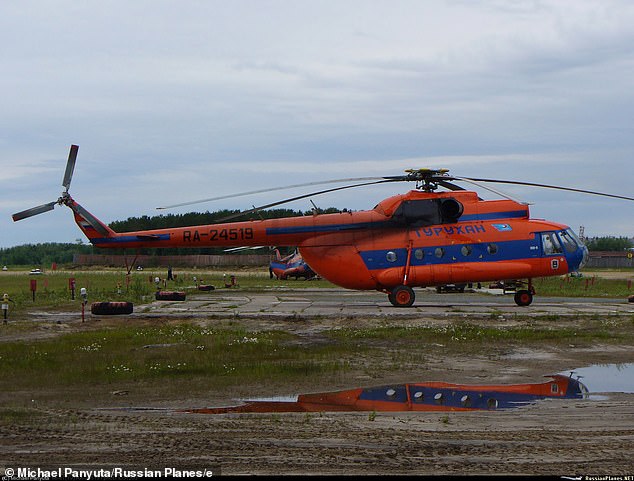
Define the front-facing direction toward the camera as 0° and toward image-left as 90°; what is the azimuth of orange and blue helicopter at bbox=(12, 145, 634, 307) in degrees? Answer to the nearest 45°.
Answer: approximately 270°

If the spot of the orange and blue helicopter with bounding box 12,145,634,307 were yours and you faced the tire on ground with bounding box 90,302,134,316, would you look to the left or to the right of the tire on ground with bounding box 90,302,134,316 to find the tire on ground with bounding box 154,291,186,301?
right

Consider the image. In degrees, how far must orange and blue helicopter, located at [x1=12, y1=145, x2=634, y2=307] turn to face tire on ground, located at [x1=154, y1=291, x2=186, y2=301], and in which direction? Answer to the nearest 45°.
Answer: approximately 135° to its left

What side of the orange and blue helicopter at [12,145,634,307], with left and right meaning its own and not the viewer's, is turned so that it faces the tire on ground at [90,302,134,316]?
back
